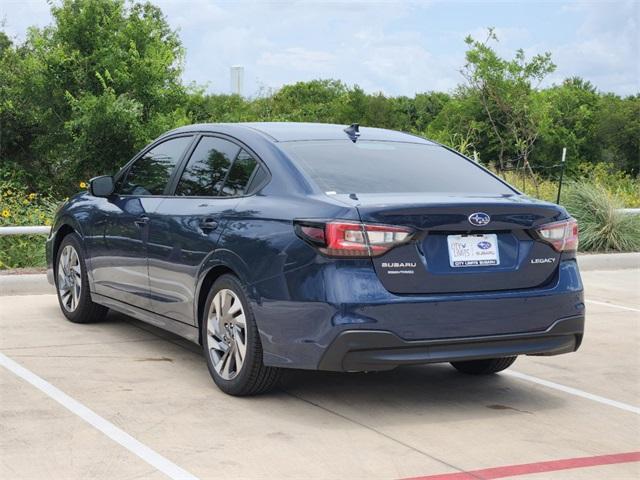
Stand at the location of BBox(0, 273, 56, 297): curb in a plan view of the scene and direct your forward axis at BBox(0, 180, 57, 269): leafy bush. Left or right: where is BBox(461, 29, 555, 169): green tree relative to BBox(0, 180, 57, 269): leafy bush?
right

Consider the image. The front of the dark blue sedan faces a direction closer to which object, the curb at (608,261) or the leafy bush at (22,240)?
the leafy bush

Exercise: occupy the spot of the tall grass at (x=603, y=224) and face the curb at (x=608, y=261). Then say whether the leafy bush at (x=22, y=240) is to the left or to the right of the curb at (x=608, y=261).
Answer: right

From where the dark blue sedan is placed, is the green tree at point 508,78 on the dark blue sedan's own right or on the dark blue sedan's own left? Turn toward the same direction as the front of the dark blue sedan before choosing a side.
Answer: on the dark blue sedan's own right

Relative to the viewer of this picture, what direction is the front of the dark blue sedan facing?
facing away from the viewer and to the left of the viewer

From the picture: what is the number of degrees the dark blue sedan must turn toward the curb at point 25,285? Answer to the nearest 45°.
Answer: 0° — it already faces it

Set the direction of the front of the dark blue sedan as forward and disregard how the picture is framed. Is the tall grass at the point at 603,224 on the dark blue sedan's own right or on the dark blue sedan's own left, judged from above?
on the dark blue sedan's own right

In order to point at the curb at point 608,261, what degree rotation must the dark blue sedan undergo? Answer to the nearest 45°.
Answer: approximately 90° to its right

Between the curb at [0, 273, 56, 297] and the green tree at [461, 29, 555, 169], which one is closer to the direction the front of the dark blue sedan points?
the curb
